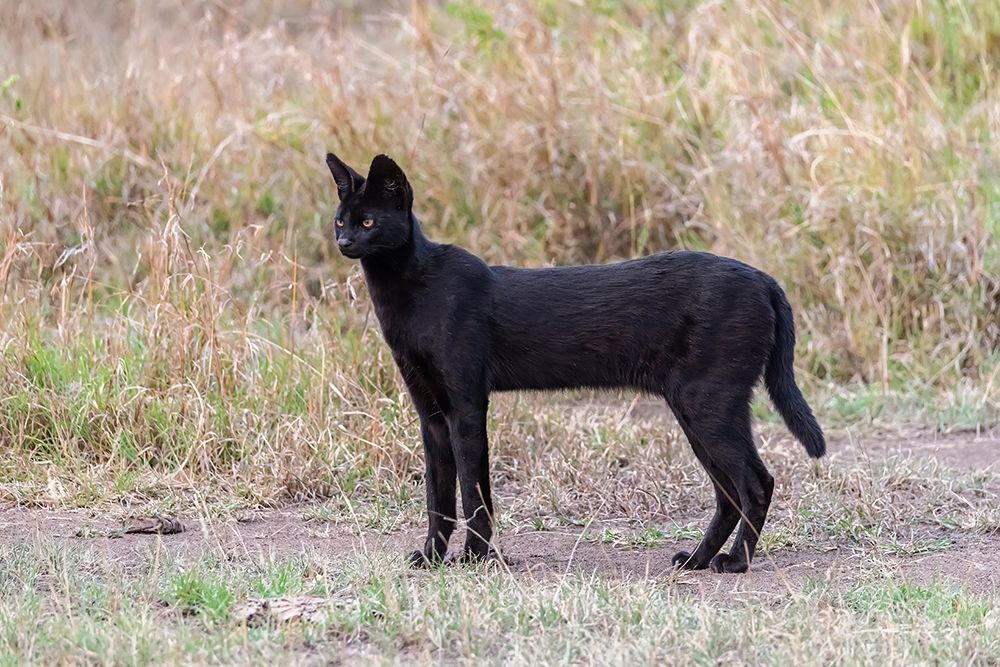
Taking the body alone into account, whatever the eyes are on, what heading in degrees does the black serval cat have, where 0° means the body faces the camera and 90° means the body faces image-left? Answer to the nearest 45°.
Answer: approximately 90°
